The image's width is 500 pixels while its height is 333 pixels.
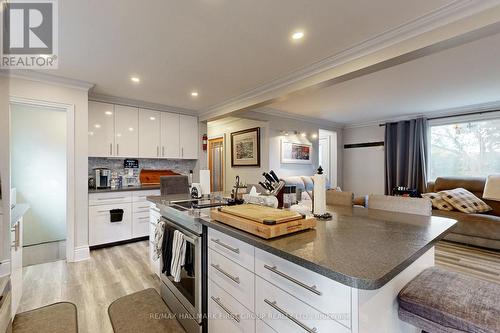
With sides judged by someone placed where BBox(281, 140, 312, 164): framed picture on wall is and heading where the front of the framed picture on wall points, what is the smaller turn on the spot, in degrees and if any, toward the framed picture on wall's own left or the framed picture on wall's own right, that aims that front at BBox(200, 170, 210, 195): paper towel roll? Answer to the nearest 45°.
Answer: approximately 45° to the framed picture on wall's own right

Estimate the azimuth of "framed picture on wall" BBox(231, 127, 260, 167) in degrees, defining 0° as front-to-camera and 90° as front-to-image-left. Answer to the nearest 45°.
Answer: approximately 45°

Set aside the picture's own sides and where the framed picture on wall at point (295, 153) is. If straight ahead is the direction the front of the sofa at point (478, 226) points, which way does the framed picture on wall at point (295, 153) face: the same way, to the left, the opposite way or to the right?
to the left

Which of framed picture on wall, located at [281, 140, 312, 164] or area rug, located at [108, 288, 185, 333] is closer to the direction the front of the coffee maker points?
the area rug

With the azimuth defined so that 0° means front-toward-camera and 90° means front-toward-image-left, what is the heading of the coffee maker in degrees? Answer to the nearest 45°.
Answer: approximately 0°

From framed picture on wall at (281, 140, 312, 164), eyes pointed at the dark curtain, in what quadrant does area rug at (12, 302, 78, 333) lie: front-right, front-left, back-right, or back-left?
back-right
